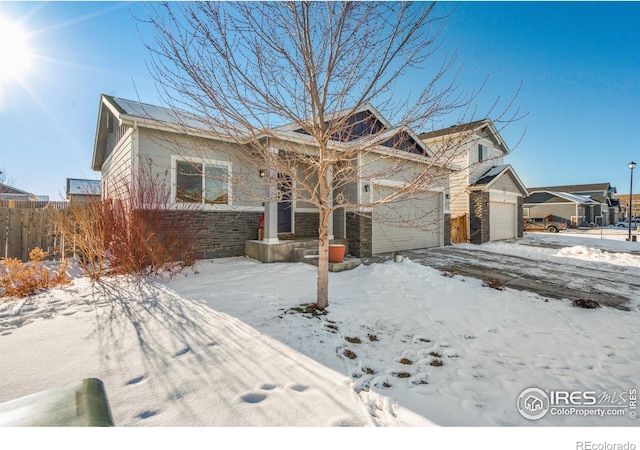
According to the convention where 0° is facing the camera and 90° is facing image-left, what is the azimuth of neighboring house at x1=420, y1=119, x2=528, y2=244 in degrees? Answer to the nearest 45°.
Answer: approximately 315°

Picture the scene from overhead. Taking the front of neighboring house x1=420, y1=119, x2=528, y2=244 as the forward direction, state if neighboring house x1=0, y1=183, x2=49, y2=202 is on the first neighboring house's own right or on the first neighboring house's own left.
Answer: on the first neighboring house's own right

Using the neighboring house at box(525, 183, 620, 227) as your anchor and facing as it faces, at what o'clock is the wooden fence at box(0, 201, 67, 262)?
The wooden fence is roughly at 2 o'clock from the neighboring house.

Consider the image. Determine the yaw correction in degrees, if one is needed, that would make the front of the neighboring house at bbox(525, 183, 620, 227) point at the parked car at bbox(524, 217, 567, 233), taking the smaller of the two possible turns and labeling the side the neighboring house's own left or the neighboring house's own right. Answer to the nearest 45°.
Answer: approximately 45° to the neighboring house's own right

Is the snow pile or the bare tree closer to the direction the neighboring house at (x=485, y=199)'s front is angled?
the snow pile

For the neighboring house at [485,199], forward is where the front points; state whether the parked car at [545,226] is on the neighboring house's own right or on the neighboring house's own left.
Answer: on the neighboring house's own left

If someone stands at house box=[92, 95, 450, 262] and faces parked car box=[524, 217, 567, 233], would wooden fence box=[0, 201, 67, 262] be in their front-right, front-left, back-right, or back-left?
back-left

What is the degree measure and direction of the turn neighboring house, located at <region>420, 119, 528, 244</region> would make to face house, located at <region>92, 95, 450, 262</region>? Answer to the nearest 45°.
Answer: approximately 90° to its right

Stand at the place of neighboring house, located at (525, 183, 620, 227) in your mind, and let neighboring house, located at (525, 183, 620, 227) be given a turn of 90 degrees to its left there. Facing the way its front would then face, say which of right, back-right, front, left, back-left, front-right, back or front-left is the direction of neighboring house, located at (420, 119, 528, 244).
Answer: back-right

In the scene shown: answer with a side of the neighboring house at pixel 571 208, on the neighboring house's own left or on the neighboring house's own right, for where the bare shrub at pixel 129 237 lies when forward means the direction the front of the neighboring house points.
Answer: on the neighboring house's own right

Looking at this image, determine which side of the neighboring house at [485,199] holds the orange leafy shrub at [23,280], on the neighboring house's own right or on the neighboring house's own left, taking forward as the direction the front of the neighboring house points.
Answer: on the neighboring house's own right

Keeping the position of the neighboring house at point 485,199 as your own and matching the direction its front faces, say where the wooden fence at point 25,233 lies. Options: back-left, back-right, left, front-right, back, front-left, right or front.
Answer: right

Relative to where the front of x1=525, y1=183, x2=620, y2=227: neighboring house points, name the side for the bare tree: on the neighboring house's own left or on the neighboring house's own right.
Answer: on the neighboring house's own right
